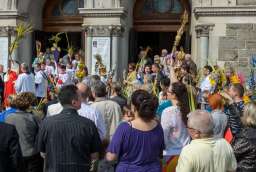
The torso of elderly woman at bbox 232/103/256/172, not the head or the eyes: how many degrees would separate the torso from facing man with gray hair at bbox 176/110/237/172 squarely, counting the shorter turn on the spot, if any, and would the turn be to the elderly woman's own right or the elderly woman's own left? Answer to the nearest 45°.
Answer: approximately 135° to the elderly woman's own left

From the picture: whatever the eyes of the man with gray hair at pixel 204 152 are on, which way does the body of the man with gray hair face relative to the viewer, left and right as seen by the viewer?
facing away from the viewer and to the left of the viewer

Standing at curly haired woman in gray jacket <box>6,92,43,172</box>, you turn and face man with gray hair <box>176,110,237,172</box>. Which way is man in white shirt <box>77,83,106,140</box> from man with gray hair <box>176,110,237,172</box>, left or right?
left

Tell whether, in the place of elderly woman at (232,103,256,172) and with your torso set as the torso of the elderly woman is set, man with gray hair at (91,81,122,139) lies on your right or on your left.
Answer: on your left

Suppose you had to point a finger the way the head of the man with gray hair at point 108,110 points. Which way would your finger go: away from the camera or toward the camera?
away from the camera

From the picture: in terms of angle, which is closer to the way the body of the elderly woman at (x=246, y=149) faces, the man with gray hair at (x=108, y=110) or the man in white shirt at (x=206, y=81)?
the man in white shirt

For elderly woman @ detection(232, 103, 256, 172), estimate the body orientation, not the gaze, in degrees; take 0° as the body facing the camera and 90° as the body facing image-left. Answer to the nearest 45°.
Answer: approximately 180°

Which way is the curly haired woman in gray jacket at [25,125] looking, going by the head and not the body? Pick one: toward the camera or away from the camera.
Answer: away from the camera
